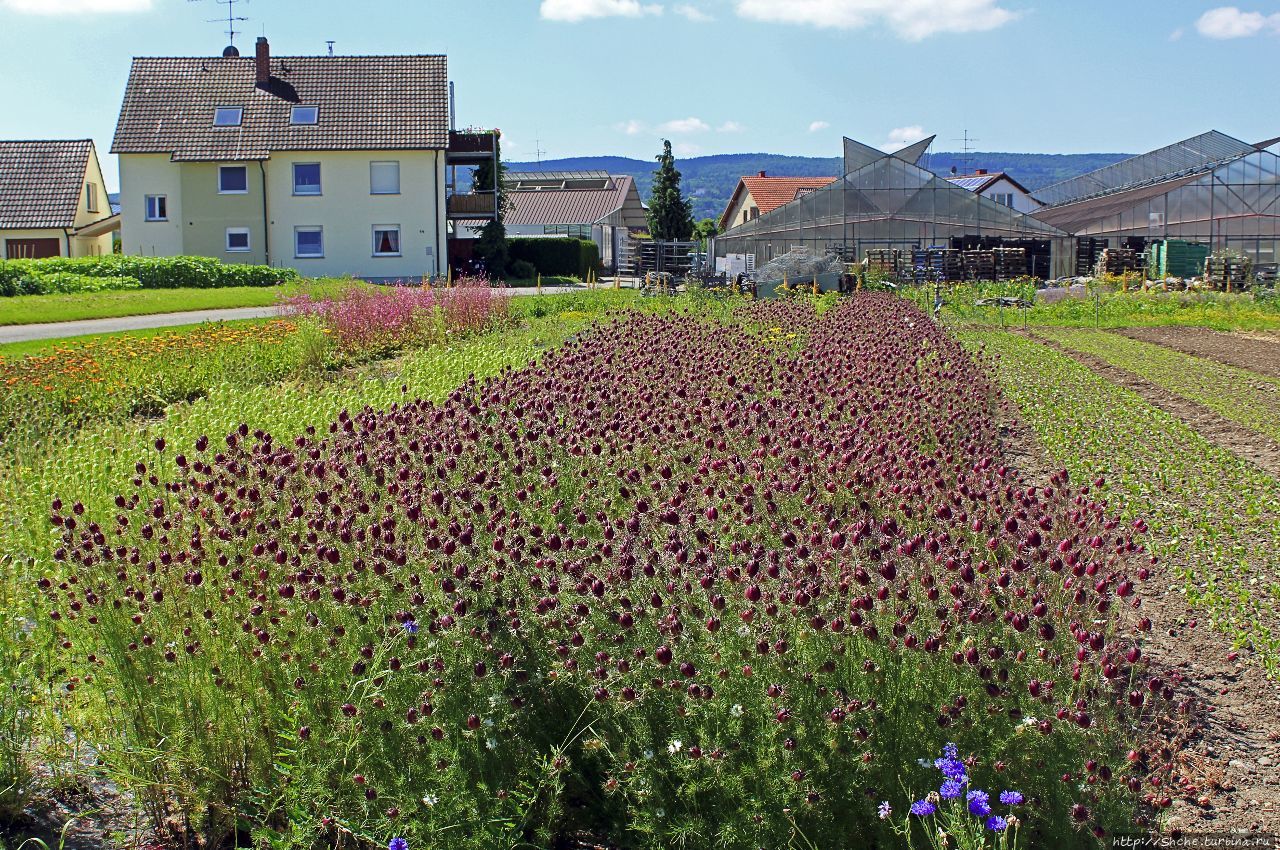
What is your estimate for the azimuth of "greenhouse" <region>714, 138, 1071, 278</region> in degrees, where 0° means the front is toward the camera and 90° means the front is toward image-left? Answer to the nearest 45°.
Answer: approximately 0°

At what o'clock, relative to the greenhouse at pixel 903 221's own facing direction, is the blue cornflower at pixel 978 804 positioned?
The blue cornflower is roughly at 12 o'clock from the greenhouse.

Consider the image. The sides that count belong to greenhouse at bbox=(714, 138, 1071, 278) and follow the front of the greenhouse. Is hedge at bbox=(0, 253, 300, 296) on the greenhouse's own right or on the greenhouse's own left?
on the greenhouse's own right

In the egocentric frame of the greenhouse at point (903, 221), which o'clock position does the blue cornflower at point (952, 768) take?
The blue cornflower is roughly at 12 o'clock from the greenhouse.

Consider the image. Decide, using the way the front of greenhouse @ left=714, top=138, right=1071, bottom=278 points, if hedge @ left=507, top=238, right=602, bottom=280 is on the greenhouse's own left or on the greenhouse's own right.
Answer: on the greenhouse's own right

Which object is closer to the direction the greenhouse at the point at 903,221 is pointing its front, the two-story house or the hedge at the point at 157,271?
the hedge

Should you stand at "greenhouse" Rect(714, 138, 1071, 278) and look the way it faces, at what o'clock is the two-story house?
The two-story house is roughly at 3 o'clock from the greenhouse.
